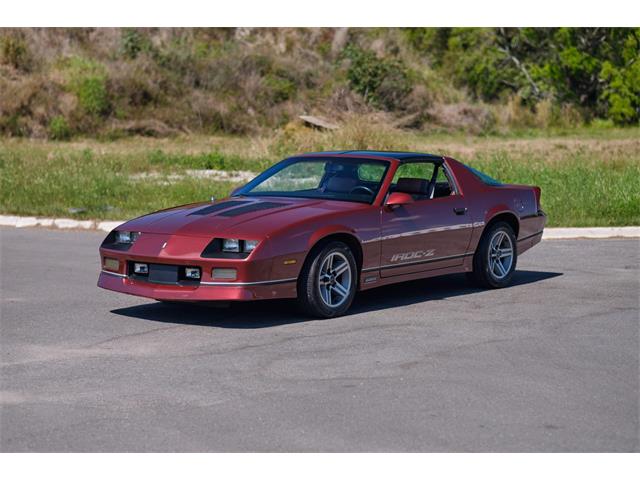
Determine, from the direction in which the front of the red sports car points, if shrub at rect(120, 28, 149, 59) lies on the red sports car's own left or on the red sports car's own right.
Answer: on the red sports car's own right

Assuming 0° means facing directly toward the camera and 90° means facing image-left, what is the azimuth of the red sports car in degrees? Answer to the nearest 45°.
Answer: approximately 45°

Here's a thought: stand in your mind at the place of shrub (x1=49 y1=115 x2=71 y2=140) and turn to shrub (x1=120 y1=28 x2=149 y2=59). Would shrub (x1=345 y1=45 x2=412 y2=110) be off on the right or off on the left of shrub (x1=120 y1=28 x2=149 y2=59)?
right

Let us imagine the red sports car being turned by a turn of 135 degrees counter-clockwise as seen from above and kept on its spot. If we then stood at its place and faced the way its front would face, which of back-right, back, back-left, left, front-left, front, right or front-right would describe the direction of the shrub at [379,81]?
left

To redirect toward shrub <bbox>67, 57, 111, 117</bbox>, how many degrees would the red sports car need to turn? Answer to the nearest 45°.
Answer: approximately 135° to its right

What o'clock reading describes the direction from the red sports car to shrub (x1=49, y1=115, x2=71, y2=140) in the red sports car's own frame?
The shrub is roughly at 4 o'clock from the red sports car.

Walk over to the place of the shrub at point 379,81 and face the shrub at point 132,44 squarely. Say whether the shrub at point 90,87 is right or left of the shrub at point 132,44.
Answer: left
